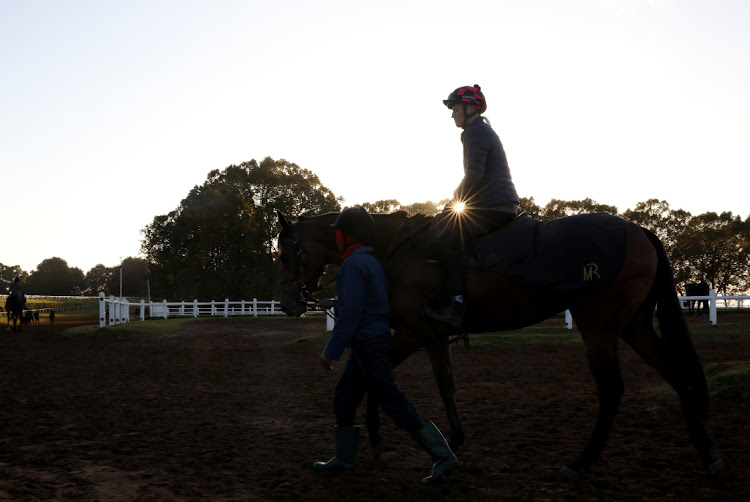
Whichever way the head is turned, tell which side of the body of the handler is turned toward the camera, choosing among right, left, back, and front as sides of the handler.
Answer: left

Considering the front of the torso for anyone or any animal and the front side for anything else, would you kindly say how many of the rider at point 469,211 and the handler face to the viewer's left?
2

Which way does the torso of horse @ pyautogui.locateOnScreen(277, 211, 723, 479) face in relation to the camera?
to the viewer's left

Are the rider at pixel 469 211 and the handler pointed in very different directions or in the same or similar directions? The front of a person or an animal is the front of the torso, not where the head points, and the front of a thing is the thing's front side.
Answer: same or similar directions

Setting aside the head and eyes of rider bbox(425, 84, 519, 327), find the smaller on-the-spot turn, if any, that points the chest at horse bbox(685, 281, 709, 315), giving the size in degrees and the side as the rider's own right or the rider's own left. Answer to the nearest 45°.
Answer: approximately 90° to the rider's own right

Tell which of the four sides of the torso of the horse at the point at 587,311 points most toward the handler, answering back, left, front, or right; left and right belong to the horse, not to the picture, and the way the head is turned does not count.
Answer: front

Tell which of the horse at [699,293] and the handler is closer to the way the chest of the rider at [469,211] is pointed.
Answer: the handler

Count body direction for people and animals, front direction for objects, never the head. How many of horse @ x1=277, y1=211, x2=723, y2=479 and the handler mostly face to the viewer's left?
2

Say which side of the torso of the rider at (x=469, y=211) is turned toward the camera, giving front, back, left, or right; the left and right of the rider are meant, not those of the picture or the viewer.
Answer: left

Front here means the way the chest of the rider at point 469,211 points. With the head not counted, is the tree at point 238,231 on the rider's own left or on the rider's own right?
on the rider's own right

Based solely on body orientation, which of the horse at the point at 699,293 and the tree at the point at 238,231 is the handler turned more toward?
the tree

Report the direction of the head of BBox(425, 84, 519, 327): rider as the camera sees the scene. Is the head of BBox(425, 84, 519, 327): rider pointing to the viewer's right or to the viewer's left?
to the viewer's left
